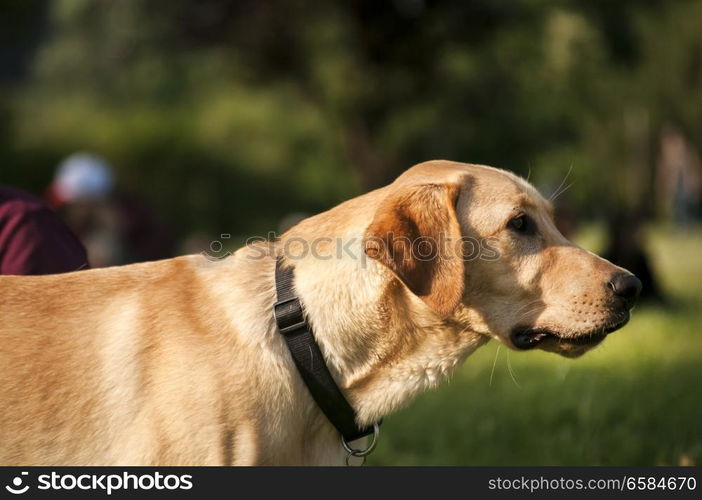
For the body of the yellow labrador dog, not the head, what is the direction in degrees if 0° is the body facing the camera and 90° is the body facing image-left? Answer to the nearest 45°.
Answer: approximately 270°

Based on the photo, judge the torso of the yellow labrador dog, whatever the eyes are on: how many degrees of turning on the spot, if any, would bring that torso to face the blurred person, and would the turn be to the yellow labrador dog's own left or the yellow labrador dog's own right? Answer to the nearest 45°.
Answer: approximately 90° to the yellow labrador dog's own left
